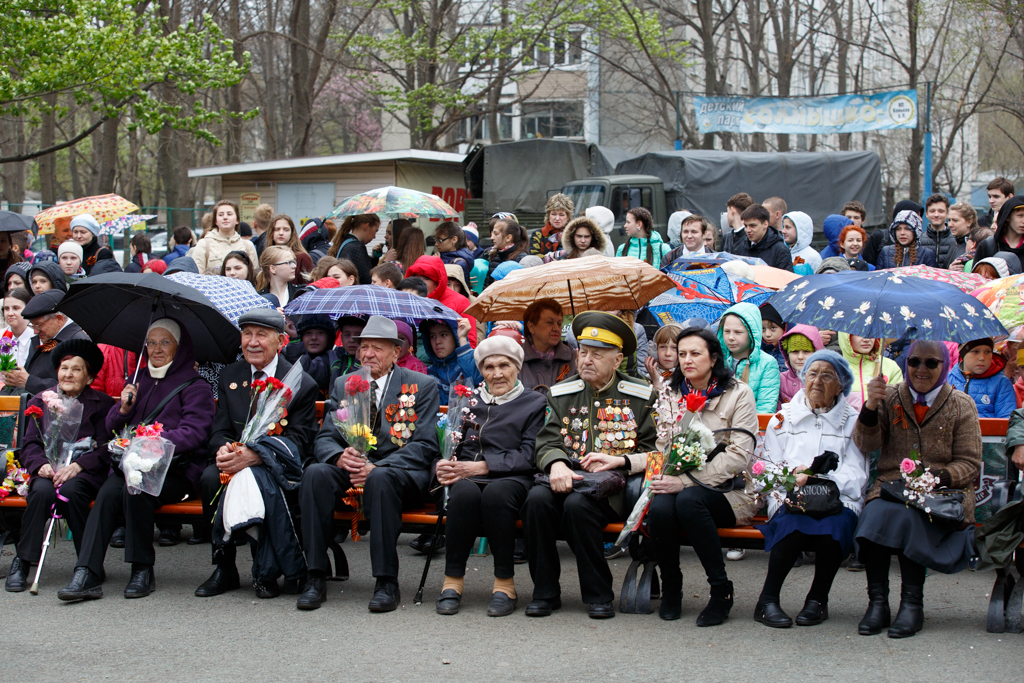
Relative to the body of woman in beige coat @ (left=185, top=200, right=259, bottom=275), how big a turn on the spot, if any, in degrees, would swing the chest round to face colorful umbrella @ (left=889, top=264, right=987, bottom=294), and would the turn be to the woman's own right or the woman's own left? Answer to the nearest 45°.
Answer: approximately 45° to the woman's own left

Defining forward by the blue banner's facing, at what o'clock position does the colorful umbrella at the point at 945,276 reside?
The colorful umbrella is roughly at 12 o'clock from the blue banner.

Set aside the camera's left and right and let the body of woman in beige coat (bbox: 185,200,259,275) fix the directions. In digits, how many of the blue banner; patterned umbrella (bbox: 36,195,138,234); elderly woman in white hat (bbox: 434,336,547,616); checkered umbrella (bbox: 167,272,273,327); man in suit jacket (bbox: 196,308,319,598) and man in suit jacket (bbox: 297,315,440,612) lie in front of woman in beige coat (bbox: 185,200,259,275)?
4

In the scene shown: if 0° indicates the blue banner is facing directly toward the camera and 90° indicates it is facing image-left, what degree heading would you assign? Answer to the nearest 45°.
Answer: approximately 0°

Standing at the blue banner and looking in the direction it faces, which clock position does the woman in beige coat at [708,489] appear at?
The woman in beige coat is roughly at 12 o'clock from the blue banner.

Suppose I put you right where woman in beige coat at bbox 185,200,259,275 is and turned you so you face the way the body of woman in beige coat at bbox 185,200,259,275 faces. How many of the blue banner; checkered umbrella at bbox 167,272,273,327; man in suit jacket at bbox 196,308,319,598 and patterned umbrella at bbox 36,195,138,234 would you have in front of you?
2

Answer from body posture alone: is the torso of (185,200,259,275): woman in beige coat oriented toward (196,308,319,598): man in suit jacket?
yes

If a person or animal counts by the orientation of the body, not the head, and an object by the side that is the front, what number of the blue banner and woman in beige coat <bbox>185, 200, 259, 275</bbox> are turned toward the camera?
2
